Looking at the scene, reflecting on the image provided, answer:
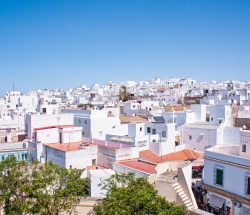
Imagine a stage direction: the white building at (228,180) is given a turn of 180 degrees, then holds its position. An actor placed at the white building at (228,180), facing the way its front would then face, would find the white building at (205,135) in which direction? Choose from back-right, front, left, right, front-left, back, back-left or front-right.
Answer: front-left

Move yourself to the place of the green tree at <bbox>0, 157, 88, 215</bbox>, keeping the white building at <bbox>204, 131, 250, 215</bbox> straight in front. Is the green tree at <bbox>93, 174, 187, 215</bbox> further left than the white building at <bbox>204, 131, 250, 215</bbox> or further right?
right

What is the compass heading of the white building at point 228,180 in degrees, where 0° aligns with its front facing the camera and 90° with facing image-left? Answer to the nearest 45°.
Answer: approximately 45°
